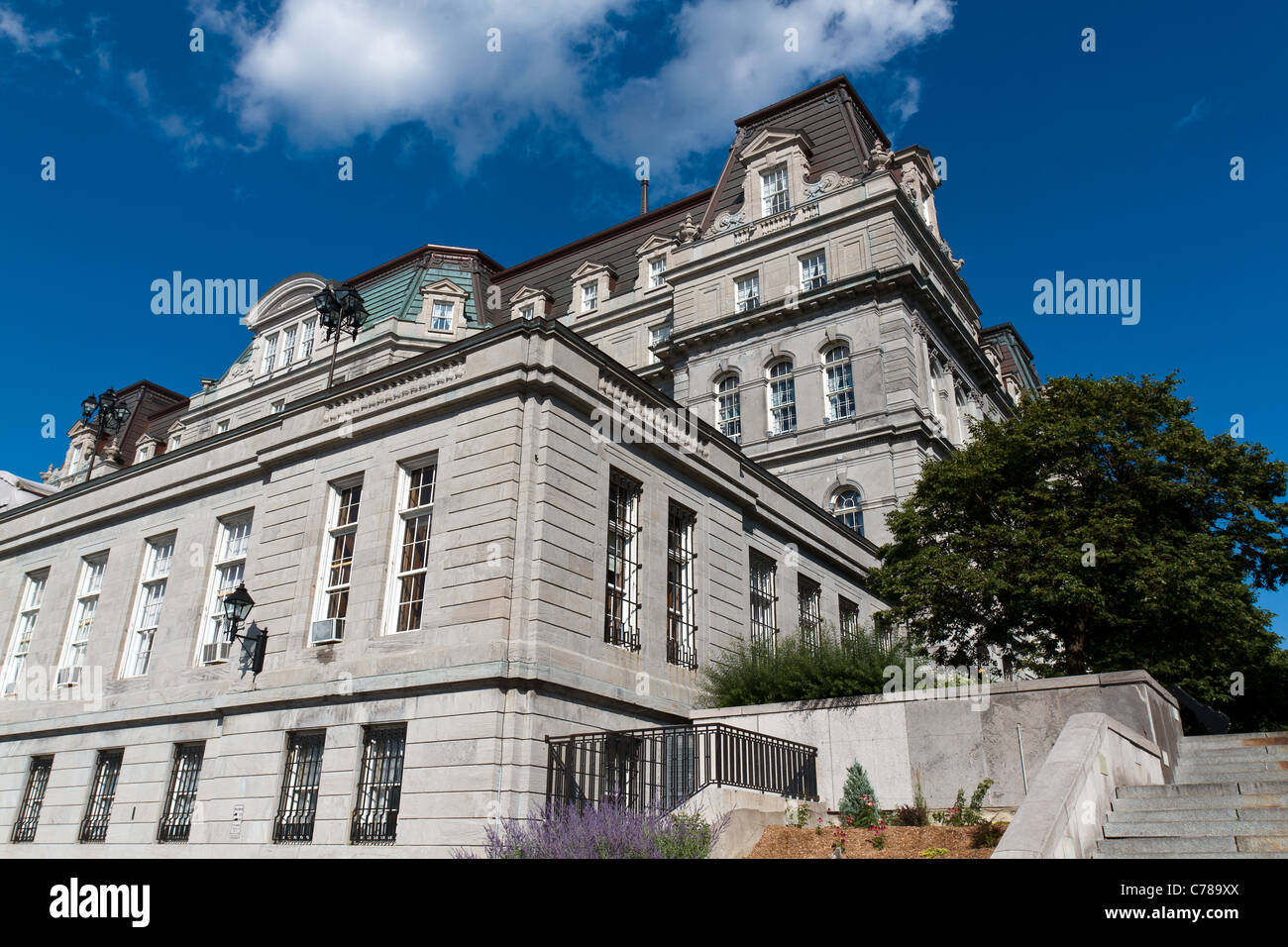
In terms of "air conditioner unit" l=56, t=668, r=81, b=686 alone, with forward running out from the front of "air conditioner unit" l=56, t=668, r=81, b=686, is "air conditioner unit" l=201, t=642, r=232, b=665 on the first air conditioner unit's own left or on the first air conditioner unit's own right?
on the first air conditioner unit's own left

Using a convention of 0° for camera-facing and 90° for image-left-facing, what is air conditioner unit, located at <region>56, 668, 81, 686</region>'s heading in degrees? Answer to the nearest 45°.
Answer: approximately 45°

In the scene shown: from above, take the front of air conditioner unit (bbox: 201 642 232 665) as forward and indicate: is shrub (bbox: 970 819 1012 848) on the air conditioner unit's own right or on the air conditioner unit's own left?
on the air conditioner unit's own left

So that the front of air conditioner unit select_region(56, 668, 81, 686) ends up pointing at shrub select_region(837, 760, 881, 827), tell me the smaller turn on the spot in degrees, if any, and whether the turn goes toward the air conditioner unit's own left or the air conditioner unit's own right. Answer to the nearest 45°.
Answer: approximately 90° to the air conditioner unit's own left

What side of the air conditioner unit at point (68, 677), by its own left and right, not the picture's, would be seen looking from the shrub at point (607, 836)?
left

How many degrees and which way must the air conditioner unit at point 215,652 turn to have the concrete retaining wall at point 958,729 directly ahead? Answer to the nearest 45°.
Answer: approximately 90° to its left

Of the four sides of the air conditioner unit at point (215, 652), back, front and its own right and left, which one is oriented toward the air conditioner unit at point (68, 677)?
right

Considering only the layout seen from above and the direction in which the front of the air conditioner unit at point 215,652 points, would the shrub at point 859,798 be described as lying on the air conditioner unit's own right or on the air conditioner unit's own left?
on the air conditioner unit's own left

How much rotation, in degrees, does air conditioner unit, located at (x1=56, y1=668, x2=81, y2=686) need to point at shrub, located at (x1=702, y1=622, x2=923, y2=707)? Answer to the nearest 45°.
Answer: approximately 90° to its left

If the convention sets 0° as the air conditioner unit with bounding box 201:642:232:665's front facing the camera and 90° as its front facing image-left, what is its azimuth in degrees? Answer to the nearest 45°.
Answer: approximately 45°

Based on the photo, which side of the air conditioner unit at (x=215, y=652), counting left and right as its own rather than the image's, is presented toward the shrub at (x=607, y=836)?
left
